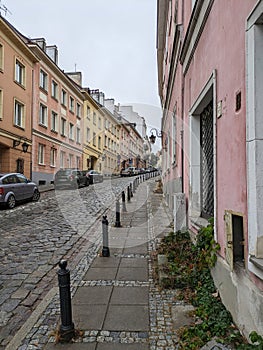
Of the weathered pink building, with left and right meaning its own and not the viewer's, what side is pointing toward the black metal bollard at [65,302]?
front

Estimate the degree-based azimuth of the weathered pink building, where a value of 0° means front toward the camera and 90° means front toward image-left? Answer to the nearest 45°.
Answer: approximately 90°

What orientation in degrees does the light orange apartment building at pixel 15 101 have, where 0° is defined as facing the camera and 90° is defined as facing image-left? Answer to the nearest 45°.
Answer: approximately 315°

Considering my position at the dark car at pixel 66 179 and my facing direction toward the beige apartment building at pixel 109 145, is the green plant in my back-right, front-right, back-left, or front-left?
back-right

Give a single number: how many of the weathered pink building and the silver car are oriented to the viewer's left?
1

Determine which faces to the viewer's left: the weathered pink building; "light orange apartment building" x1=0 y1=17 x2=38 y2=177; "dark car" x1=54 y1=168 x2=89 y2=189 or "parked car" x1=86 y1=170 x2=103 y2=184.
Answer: the weathered pink building
